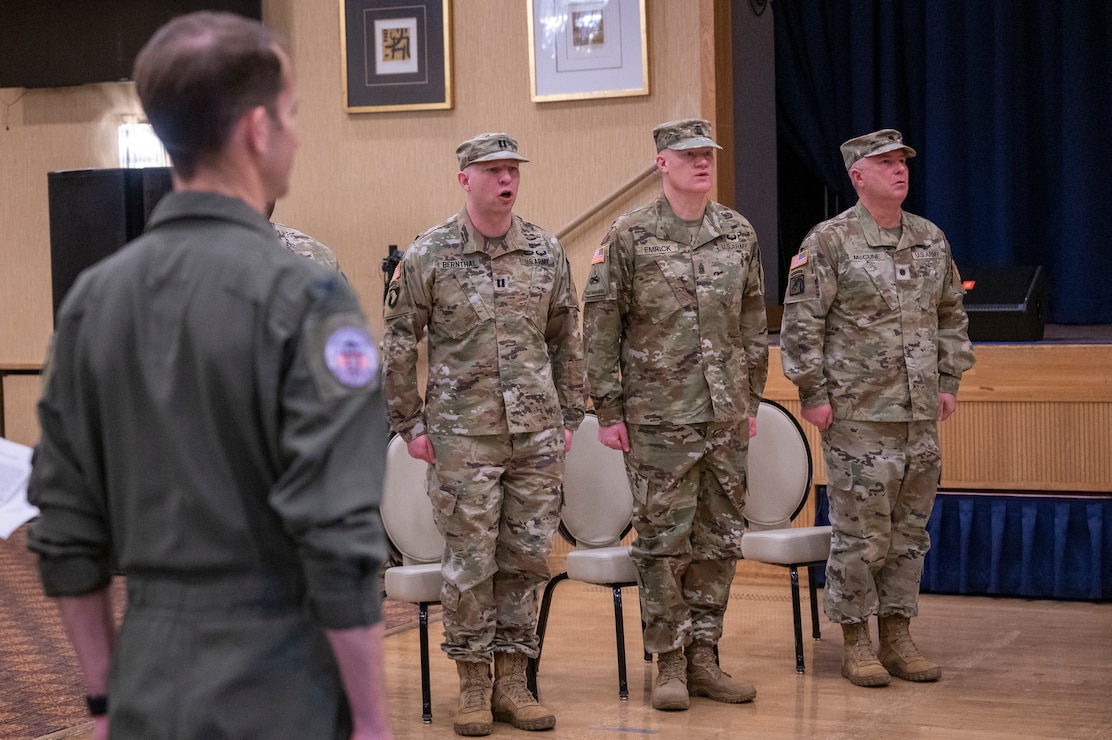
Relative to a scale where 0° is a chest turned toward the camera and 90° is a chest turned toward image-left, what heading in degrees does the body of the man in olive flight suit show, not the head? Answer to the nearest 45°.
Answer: approximately 225°

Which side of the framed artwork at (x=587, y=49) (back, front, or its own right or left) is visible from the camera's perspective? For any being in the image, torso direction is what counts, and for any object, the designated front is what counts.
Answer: front

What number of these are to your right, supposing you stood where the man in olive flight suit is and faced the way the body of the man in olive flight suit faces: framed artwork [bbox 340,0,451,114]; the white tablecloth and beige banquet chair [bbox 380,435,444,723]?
0

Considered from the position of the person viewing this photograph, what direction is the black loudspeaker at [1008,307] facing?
facing the viewer

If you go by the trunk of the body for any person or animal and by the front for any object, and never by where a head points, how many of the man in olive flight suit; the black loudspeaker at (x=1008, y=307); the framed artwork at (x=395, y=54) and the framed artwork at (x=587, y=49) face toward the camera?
3

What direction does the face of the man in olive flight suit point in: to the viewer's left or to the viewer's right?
to the viewer's right

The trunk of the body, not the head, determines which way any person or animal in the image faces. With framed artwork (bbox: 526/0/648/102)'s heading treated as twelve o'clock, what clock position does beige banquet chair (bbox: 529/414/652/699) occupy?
The beige banquet chair is roughly at 12 o'clock from the framed artwork.

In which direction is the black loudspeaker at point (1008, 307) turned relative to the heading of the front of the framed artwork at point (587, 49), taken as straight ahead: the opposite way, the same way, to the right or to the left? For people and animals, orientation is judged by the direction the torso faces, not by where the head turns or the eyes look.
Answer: the same way

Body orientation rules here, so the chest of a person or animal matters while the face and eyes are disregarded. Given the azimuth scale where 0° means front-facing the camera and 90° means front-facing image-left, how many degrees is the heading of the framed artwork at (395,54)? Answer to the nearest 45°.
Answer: approximately 0°

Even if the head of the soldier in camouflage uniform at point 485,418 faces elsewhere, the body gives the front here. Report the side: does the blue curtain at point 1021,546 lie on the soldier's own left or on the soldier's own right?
on the soldier's own left

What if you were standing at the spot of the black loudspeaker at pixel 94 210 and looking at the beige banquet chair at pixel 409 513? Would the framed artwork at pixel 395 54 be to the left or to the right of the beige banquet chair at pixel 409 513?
left

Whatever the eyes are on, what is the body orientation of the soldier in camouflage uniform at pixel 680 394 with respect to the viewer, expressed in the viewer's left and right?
facing the viewer and to the right of the viewer

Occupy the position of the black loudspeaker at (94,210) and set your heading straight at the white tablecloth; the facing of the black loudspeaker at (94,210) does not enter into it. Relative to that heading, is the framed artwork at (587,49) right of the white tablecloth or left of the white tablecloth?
left
